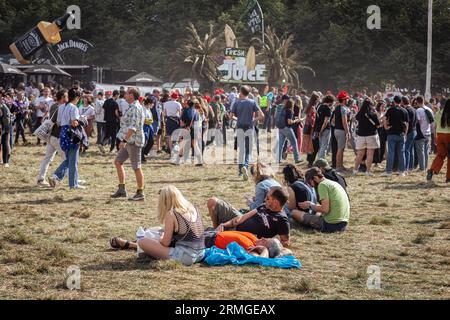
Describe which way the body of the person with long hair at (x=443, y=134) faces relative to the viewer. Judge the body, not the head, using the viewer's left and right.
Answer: facing away from the viewer and to the right of the viewer

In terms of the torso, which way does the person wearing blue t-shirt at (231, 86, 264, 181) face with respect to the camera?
away from the camera

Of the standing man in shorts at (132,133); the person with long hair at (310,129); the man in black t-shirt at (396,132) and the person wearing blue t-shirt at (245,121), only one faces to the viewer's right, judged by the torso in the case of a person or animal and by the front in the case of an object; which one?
the person with long hair

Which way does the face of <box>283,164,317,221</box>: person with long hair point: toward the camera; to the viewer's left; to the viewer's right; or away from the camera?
away from the camera

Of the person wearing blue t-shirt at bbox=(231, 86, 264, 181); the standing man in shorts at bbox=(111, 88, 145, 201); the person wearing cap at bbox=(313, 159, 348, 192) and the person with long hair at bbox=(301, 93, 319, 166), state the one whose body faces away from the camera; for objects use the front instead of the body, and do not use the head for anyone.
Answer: the person wearing blue t-shirt at bbox=(231, 86, 264, 181)

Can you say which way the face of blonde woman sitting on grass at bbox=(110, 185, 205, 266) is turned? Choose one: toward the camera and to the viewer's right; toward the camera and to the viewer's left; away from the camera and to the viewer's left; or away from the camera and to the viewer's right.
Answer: away from the camera and to the viewer's left

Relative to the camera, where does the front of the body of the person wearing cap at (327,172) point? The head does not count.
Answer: to the viewer's left

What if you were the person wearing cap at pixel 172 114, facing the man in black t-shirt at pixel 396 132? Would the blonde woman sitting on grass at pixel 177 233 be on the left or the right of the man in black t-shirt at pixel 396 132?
right
